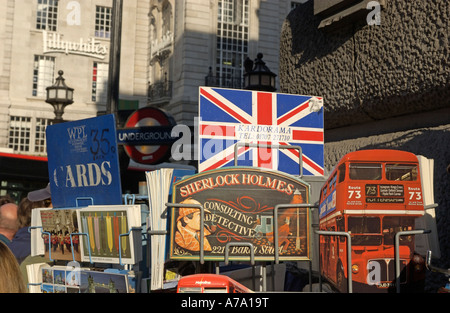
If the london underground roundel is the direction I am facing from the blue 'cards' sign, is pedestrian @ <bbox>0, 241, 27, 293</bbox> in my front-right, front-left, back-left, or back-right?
back-left

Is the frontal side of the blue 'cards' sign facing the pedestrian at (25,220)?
no

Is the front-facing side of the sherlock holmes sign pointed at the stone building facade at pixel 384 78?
no

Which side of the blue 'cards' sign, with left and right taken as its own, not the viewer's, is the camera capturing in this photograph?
front

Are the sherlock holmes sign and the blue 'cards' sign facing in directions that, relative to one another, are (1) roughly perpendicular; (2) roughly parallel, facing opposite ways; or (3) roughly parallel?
roughly parallel

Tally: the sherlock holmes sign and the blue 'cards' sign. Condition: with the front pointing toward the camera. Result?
2

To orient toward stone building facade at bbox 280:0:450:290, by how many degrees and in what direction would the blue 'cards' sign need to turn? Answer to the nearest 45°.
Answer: approximately 90° to its left

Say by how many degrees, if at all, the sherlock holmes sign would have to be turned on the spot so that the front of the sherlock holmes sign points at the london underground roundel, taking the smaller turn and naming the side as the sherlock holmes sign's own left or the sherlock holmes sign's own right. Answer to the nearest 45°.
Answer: approximately 180°

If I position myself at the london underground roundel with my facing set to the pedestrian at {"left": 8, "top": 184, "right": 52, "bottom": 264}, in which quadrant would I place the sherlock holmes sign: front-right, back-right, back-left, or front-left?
front-left

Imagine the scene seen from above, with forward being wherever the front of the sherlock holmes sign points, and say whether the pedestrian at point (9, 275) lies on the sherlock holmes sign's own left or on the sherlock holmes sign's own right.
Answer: on the sherlock holmes sign's own right

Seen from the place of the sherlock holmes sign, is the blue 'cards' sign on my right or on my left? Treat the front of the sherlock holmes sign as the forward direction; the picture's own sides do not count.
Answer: on my right

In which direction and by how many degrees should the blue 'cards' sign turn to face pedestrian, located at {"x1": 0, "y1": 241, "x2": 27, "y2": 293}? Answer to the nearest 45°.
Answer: approximately 45° to its right

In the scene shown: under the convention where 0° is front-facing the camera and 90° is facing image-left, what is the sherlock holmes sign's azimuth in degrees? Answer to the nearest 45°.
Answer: approximately 0°

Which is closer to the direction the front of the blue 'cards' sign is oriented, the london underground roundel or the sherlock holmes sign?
the sherlock holmes sign

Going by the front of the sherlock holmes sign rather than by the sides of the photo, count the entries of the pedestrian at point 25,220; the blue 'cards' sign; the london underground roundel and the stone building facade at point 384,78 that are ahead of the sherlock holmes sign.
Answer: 0

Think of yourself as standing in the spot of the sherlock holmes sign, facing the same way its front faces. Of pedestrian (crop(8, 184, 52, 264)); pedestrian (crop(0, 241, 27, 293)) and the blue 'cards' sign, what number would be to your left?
0
